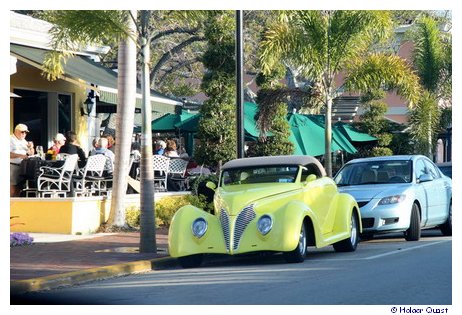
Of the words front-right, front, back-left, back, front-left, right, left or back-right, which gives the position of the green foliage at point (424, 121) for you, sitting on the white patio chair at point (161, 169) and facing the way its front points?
front-right

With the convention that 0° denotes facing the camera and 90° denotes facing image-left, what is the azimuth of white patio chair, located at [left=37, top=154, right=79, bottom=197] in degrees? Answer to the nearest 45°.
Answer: approximately 90°

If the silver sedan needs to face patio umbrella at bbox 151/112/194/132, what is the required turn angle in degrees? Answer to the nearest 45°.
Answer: approximately 90° to its right

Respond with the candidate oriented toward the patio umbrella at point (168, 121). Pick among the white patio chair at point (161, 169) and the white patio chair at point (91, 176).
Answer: the white patio chair at point (161, 169)

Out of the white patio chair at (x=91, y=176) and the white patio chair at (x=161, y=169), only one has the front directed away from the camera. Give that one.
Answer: the white patio chair at (x=161, y=169)

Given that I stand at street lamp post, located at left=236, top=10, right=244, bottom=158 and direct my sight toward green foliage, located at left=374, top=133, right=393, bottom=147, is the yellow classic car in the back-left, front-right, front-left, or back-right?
back-right

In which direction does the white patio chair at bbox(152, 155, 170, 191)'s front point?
away from the camera

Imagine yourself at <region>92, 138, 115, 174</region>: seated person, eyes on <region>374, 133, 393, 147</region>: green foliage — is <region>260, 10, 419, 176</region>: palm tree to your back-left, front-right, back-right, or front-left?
front-right

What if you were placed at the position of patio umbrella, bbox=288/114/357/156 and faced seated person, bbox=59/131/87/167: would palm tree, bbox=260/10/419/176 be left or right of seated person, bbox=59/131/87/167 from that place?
left
